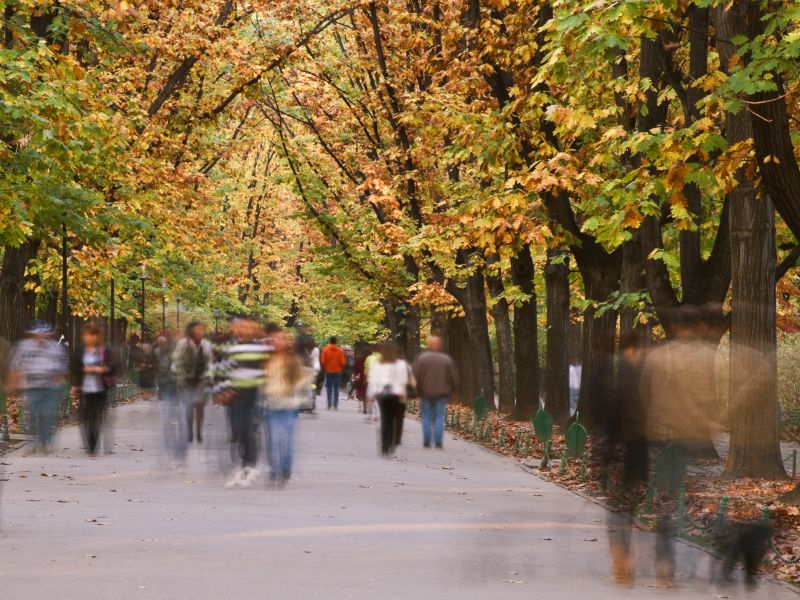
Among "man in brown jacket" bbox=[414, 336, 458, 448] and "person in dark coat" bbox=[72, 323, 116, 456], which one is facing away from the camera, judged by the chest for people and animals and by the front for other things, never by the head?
the man in brown jacket

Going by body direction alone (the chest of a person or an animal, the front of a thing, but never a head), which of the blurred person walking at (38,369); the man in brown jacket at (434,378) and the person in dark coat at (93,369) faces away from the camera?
the man in brown jacket

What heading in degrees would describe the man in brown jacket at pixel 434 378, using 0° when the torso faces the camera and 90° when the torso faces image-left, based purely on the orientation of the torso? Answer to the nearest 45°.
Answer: approximately 180°

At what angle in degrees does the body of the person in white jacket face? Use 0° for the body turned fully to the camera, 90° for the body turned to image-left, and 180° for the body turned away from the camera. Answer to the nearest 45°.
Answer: approximately 180°

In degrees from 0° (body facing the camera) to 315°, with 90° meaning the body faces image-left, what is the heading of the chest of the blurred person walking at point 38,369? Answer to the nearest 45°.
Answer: approximately 0°

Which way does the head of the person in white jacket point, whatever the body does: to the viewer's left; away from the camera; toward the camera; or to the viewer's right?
away from the camera

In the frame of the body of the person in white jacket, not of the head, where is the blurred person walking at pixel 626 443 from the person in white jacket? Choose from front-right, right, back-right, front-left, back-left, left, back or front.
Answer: back

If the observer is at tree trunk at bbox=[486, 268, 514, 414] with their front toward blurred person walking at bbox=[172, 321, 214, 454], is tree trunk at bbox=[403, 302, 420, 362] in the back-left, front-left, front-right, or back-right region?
back-right
